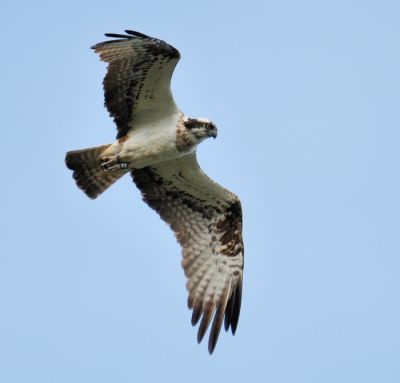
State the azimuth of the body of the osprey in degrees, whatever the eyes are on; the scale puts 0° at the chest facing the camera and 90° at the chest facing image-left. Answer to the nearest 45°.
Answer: approximately 270°
